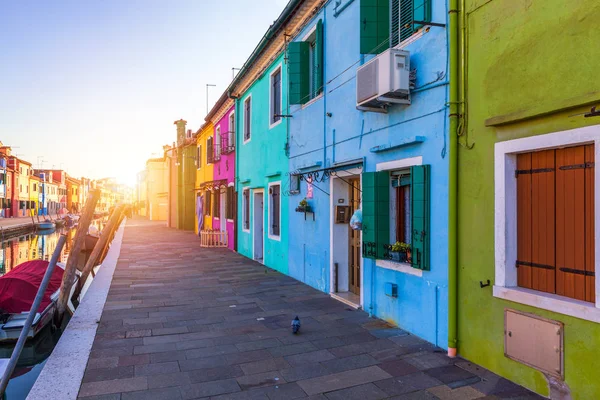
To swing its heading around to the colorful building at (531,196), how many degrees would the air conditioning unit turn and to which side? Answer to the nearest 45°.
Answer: approximately 90° to its left

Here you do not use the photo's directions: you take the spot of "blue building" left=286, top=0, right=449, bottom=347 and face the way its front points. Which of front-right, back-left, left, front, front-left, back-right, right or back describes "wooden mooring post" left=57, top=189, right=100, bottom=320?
front-right

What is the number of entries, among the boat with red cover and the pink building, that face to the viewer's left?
1

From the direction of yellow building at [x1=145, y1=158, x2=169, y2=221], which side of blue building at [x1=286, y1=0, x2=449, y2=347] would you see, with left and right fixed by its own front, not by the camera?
right

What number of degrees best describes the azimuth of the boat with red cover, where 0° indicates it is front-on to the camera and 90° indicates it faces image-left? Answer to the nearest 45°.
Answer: approximately 225°

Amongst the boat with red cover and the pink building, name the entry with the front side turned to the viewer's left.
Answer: the pink building

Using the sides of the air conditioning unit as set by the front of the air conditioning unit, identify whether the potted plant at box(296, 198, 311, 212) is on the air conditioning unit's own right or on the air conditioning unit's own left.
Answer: on the air conditioning unit's own right

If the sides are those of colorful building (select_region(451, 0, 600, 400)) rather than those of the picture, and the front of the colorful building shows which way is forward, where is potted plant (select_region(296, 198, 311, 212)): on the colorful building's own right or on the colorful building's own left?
on the colorful building's own right

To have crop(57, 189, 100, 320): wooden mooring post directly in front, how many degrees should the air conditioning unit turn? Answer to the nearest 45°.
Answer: approximately 45° to its right

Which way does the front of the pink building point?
to the viewer's left

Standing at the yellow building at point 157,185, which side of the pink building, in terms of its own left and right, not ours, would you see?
right

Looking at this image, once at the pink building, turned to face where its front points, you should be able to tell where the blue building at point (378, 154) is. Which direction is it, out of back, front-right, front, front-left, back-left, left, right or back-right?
left
